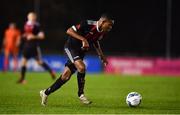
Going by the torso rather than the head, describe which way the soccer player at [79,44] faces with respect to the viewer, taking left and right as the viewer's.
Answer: facing the viewer and to the right of the viewer

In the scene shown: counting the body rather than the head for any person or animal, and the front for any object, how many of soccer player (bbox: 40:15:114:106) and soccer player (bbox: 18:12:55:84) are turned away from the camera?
0

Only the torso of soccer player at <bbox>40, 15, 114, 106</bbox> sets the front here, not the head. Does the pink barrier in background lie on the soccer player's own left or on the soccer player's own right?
on the soccer player's own left

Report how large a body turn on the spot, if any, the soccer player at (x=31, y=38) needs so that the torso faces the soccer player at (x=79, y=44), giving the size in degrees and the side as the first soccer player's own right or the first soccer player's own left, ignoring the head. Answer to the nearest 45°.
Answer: approximately 45° to the first soccer player's own left

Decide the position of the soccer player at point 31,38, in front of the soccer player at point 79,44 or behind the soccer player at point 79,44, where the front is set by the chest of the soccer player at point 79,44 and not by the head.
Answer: behind
